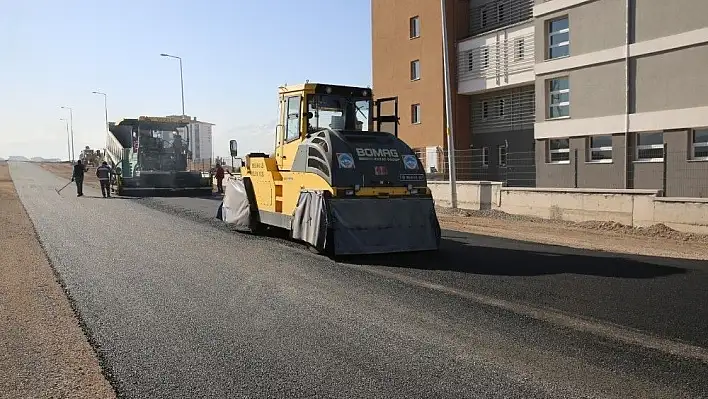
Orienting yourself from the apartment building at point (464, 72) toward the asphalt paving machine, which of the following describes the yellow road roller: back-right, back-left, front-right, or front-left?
front-left

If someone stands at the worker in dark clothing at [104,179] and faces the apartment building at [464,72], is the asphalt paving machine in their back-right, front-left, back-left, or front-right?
front-left

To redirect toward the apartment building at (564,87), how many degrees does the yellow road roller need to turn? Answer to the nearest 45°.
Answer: approximately 90° to its right

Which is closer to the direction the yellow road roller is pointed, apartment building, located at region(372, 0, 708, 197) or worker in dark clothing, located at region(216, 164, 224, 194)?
the worker in dark clothing

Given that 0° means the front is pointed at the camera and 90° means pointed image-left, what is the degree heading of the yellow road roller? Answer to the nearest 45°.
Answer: approximately 135°

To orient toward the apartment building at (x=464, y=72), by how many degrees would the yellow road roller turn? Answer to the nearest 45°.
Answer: approximately 45° to its right

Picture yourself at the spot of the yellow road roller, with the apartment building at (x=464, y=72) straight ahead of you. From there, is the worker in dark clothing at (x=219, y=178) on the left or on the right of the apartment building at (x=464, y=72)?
left

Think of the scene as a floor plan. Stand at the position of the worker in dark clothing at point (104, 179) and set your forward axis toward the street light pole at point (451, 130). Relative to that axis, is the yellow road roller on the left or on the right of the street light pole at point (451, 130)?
right

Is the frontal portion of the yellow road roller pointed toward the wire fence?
no

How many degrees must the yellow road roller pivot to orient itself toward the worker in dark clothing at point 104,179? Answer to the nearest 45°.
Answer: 0° — it already faces them
